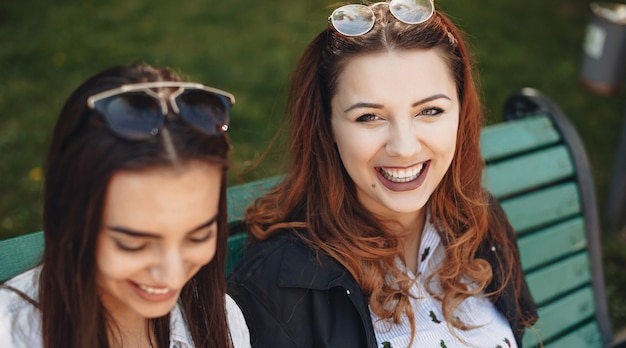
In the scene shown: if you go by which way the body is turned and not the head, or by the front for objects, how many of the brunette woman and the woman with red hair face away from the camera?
0

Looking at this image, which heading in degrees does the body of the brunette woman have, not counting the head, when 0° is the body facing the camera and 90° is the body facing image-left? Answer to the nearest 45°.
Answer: approximately 315°

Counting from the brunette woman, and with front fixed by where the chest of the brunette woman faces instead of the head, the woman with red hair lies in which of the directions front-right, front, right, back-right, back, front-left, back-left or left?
left

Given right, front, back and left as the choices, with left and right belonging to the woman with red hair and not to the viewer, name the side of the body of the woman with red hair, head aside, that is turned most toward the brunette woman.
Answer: right

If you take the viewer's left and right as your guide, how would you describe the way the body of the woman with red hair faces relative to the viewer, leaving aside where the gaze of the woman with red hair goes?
facing the viewer and to the right of the viewer
